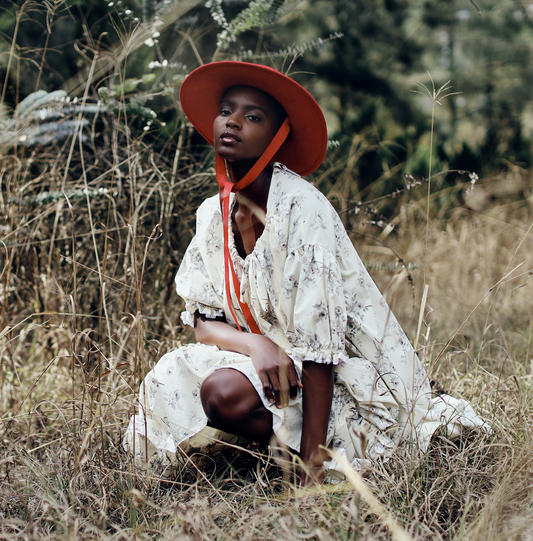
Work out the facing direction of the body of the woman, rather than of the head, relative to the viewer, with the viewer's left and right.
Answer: facing the viewer and to the left of the viewer
